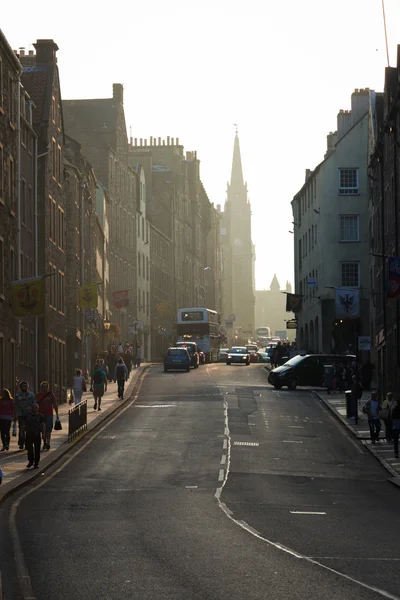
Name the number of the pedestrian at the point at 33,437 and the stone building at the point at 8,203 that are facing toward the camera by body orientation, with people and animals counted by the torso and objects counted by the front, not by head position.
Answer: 1

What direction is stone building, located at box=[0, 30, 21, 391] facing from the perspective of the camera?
to the viewer's right

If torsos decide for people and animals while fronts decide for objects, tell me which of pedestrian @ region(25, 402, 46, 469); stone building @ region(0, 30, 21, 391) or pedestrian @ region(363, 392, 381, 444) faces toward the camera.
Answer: pedestrian @ region(25, 402, 46, 469)

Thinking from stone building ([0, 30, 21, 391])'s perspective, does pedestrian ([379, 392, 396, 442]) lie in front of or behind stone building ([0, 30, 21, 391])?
in front

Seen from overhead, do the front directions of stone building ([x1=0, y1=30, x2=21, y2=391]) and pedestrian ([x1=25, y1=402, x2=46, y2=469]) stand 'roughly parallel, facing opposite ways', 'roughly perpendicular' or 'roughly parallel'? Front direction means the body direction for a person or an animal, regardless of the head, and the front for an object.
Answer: roughly perpendicular

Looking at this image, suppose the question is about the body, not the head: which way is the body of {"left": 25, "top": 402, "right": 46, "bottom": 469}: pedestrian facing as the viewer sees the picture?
toward the camera

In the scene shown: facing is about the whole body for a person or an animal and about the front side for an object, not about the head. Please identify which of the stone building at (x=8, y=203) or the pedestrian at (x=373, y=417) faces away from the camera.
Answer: the pedestrian

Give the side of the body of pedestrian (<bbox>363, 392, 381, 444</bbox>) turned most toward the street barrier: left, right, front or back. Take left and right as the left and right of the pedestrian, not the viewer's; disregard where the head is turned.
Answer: right
